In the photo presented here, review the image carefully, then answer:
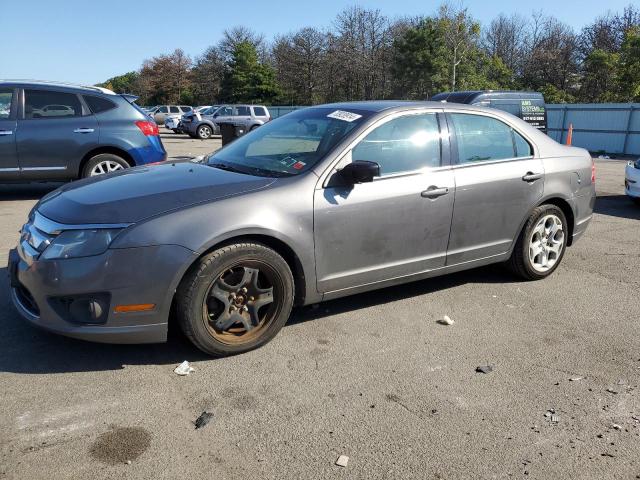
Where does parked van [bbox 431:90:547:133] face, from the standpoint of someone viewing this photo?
facing to the left of the viewer

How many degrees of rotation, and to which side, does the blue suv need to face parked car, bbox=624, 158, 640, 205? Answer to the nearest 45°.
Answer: approximately 180°

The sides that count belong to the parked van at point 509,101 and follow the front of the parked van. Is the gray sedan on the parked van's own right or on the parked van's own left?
on the parked van's own left

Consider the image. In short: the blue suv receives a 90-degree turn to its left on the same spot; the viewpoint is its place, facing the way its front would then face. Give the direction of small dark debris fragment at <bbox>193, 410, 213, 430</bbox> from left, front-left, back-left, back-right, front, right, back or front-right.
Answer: front

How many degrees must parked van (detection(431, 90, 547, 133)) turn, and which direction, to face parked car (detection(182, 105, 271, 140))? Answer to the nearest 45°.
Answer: approximately 45° to its right

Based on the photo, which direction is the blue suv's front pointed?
to the viewer's left

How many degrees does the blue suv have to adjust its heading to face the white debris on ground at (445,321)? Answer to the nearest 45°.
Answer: approximately 135° to its left

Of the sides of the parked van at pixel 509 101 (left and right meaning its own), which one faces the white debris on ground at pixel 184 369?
left

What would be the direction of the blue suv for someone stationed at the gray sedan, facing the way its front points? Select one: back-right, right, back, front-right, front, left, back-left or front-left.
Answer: right

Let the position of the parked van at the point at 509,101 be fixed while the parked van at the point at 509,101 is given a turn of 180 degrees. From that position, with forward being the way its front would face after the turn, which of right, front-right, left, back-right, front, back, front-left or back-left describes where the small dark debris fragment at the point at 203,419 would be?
right

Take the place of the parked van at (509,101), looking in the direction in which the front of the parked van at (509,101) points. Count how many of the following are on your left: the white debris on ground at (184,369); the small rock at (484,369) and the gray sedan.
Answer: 3
